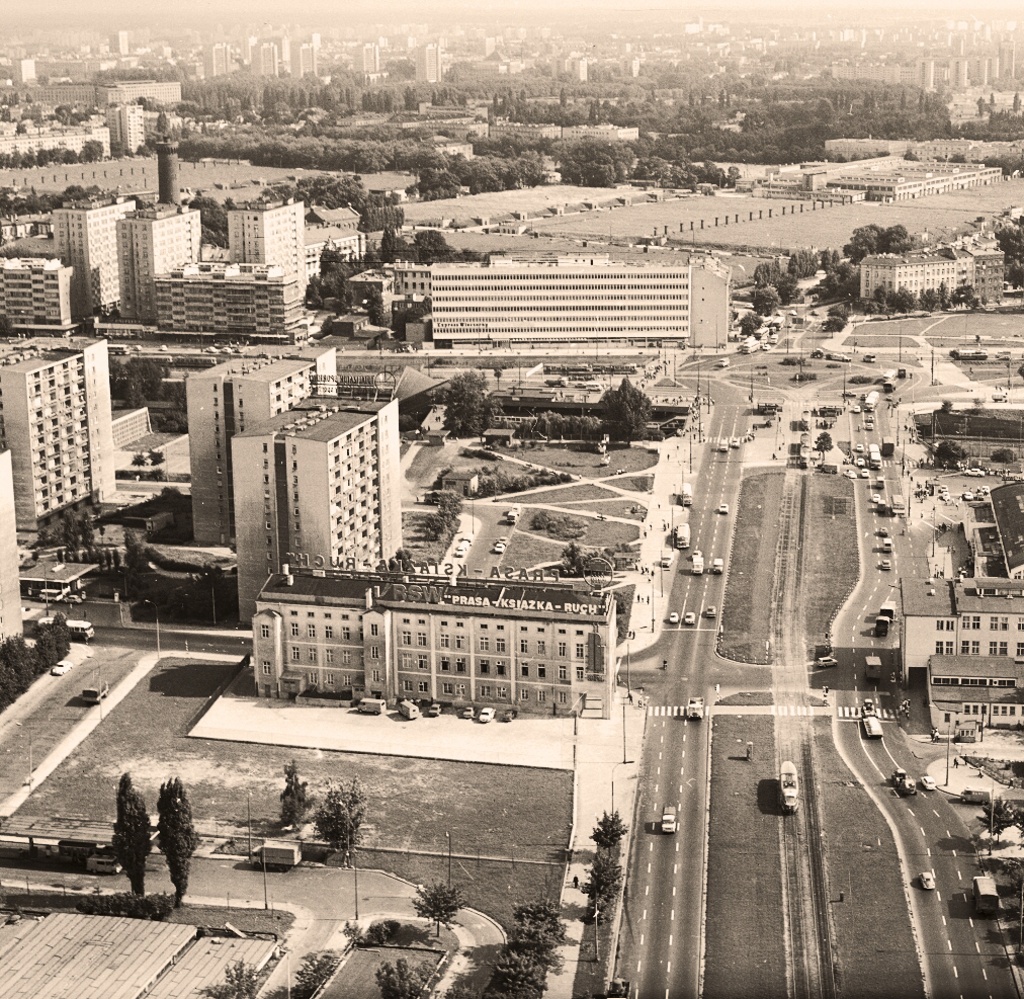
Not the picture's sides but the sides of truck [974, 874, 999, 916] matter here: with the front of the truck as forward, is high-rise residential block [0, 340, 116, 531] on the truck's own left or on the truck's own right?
on the truck's own left

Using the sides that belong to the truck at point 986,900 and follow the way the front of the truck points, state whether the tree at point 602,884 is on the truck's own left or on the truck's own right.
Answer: on the truck's own left

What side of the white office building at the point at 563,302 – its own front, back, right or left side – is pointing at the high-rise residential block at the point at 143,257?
right

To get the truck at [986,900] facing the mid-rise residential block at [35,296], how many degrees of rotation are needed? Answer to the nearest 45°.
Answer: approximately 45° to its left

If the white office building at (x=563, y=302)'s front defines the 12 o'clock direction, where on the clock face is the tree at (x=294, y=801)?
The tree is roughly at 12 o'clock from the white office building.

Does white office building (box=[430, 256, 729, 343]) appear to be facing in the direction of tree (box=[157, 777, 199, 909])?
yes

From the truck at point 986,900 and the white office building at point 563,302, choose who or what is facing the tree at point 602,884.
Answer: the white office building

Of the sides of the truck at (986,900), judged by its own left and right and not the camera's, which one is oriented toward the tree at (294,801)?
left

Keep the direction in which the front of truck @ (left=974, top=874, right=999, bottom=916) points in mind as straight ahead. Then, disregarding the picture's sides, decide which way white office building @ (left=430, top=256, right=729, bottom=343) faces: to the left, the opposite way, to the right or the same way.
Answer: the opposite way

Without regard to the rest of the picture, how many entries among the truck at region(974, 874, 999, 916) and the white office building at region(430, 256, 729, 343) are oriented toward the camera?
1

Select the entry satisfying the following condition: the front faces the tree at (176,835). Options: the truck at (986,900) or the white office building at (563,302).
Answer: the white office building

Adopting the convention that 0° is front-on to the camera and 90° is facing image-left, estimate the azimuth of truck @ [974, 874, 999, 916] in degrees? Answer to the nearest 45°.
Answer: approximately 180°

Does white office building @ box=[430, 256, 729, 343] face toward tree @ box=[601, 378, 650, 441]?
yes

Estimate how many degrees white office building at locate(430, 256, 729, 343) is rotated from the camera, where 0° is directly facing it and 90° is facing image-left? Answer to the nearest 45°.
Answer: approximately 0°
